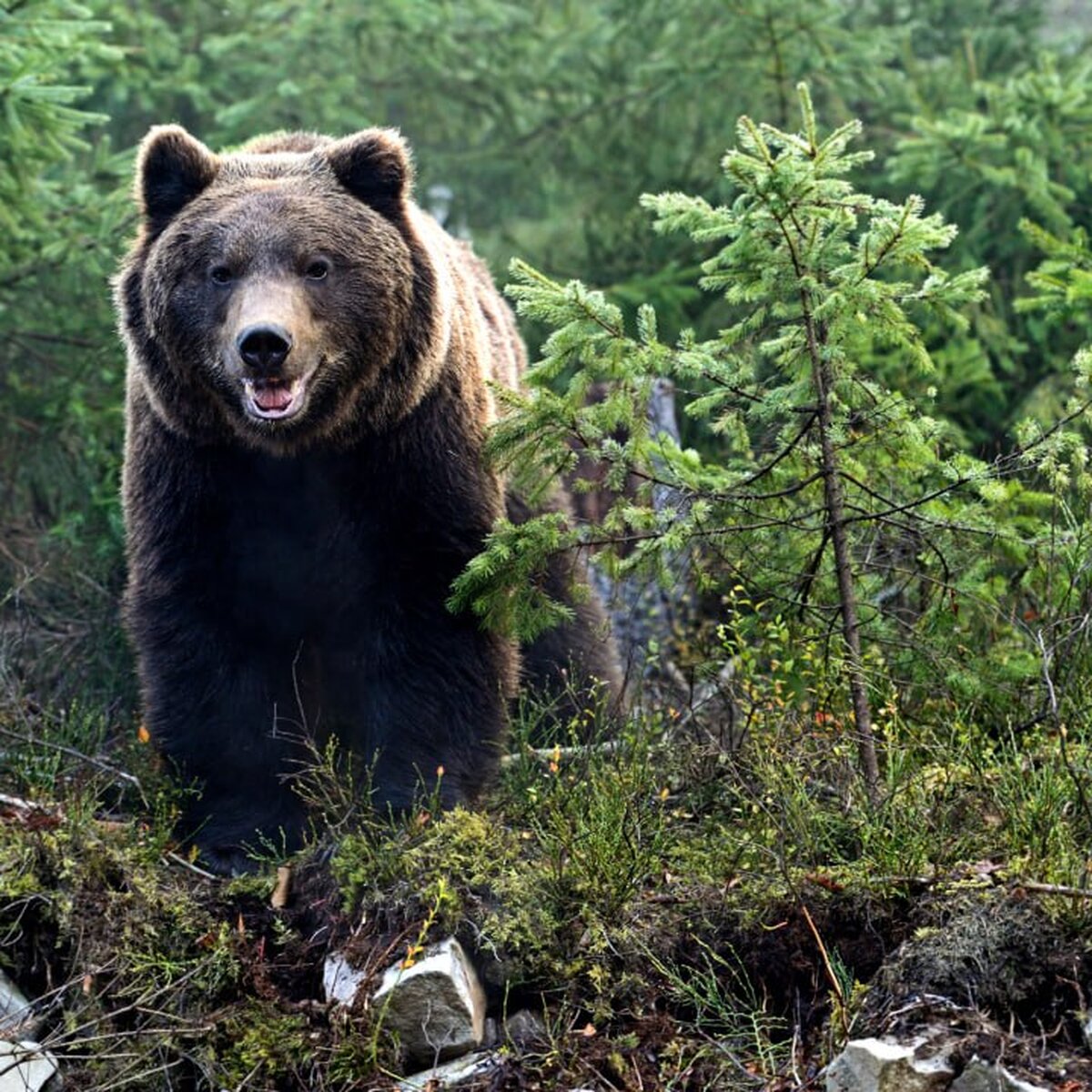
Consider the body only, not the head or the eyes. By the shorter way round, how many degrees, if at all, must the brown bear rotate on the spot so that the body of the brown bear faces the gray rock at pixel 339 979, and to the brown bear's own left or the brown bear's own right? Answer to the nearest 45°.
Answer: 0° — it already faces it

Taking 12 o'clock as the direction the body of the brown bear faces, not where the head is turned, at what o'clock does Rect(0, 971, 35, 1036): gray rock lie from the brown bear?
The gray rock is roughly at 1 o'clock from the brown bear.

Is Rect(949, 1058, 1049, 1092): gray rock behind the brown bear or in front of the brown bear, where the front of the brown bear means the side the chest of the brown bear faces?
in front

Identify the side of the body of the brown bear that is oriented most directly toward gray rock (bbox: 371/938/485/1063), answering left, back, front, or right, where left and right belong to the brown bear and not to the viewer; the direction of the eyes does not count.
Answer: front

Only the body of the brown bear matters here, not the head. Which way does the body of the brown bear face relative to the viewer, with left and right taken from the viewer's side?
facing the viewer

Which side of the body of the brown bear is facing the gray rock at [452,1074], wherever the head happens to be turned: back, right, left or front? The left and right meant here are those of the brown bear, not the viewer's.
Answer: front

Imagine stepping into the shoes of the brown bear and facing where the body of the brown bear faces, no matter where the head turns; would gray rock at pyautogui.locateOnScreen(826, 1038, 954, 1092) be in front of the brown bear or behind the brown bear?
in front
